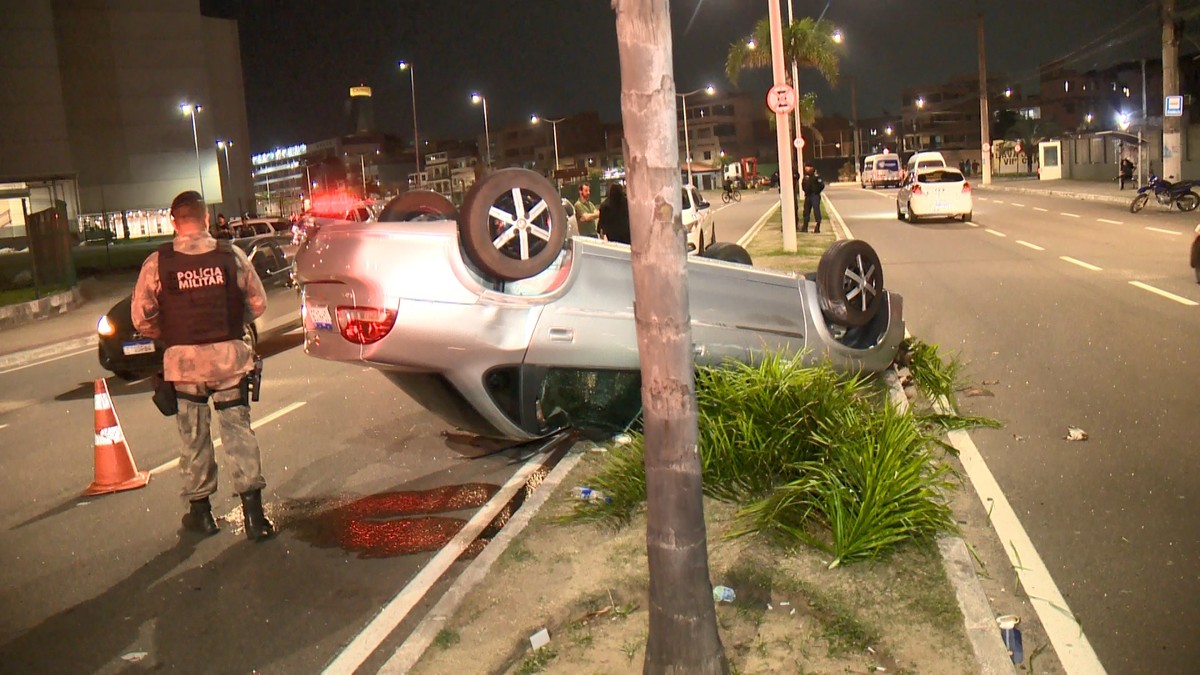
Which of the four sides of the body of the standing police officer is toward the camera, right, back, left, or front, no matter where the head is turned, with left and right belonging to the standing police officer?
back

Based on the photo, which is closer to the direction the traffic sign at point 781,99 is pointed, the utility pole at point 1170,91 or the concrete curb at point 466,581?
the concrete curb

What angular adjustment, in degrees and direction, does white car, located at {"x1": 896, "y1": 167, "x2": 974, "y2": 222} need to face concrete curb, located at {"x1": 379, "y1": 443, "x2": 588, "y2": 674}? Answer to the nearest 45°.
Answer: approximately 180°

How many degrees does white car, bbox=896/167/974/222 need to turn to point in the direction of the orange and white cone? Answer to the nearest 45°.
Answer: approximately 180°

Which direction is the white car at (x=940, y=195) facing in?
away from the camera

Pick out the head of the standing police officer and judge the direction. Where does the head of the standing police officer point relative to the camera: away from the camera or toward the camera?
away from the camera

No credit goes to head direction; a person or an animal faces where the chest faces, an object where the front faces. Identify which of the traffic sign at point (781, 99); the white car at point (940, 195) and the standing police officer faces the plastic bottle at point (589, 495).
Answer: the traffic sign

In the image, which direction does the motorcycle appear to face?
to the viewer's left

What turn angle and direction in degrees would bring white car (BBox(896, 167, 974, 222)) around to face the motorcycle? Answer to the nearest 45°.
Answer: approximately 90° to its right

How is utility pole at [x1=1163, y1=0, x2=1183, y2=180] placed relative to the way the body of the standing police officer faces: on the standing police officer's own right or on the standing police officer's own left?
on the standing police officer's own right

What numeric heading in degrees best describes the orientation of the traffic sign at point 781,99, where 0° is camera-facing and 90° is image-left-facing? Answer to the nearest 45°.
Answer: approximately 0°

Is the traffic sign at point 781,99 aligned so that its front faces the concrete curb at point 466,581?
yes

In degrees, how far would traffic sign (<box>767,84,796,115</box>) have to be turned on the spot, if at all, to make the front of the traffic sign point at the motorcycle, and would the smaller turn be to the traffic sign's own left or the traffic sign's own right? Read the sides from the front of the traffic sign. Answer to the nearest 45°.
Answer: approximately 135° to the traffic sign's own left

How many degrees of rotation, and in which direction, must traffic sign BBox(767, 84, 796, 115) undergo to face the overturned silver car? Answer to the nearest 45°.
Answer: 0° — it already faces it

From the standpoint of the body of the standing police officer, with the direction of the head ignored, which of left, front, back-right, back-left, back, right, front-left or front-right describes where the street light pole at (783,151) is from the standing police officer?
front-right
